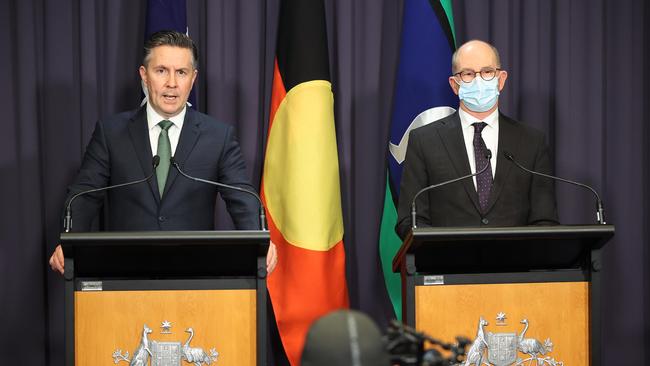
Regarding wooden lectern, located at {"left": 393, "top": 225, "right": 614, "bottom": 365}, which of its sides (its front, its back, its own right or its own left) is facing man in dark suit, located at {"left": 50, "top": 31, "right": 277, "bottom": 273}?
right

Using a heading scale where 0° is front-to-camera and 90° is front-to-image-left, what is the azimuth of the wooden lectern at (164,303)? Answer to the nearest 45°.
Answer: approximately 0°

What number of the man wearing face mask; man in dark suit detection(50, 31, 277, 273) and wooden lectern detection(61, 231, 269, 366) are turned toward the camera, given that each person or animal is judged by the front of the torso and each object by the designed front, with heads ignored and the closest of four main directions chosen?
3

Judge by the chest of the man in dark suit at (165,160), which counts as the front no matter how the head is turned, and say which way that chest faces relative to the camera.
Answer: toward the camera

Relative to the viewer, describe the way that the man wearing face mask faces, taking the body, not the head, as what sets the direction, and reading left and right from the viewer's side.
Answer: facing the viewer

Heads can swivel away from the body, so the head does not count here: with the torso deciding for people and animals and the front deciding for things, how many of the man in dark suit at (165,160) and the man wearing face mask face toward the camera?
2

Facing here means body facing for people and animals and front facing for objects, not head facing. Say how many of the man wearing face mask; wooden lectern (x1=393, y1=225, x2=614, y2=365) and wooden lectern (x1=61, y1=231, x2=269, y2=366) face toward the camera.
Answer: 3

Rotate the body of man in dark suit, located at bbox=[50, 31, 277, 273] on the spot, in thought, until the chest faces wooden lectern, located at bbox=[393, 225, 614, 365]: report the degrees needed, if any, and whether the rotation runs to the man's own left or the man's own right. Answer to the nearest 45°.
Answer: approximately 45° to the man's own left

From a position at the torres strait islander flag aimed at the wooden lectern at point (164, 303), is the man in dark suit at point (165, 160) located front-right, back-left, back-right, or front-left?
front-right

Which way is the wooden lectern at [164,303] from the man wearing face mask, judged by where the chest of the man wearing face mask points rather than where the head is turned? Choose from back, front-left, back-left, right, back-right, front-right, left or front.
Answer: front-right

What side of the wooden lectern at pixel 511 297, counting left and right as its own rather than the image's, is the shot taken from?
front

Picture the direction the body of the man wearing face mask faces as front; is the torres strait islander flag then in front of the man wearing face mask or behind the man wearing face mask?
behind
